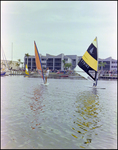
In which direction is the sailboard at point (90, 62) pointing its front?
to the viewer's right
